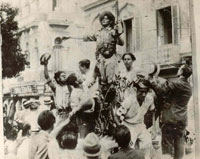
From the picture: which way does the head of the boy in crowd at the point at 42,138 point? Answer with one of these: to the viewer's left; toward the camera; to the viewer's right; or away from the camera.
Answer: away from the camera

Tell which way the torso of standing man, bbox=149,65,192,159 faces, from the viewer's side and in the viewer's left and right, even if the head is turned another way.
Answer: facing away from the viewer and to the left of the viewer

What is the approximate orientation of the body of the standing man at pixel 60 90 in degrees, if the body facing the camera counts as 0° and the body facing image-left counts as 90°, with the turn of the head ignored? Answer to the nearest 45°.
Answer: approximately 315°

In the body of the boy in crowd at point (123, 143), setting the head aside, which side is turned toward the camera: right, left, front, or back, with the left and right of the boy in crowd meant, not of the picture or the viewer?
back

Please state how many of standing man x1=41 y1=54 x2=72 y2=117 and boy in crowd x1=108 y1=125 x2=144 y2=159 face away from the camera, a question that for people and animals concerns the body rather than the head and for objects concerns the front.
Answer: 1

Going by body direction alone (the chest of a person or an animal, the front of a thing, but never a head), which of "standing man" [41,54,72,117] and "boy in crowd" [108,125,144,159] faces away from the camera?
the boy in crowd
